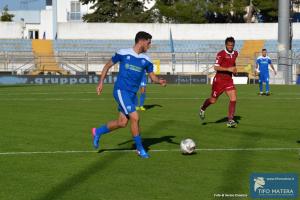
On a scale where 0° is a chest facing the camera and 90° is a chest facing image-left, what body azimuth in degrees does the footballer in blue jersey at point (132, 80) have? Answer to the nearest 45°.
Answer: approximately 315°

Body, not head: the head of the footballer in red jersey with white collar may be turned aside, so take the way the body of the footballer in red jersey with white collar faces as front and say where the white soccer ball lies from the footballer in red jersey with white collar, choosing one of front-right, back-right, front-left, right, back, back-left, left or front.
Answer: front-right

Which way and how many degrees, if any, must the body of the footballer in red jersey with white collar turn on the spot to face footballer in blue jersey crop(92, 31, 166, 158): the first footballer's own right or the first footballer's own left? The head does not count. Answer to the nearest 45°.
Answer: approximately 45° to the first footballer's own right
